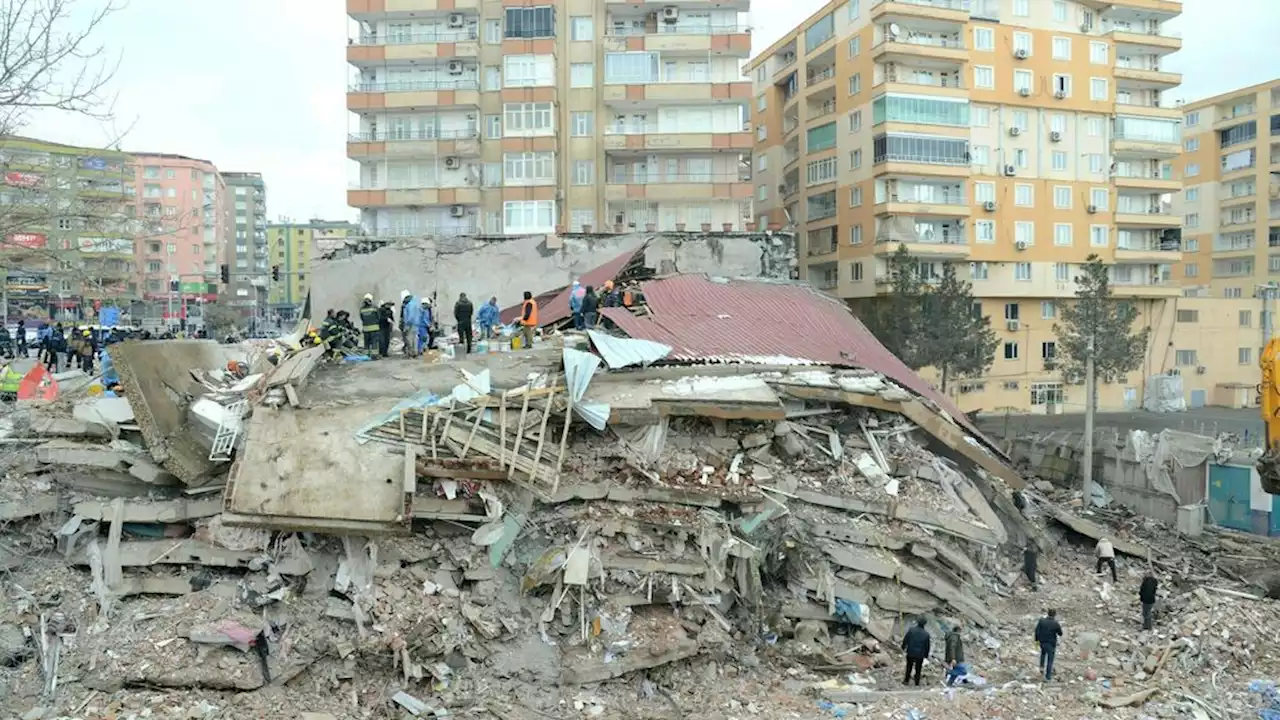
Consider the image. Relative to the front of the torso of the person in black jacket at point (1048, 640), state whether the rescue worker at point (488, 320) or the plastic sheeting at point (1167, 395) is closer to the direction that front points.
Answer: the plastic sheeting

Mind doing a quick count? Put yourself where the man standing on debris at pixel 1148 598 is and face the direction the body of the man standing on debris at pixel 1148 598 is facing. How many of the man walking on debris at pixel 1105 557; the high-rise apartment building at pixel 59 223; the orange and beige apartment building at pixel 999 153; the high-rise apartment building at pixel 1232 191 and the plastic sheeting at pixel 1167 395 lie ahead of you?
4

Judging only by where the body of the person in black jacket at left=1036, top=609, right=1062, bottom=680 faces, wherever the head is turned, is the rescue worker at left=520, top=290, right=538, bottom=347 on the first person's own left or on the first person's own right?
on the first person's own left

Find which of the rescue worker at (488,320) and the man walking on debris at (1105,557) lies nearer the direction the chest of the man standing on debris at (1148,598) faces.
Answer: the man walking on debris

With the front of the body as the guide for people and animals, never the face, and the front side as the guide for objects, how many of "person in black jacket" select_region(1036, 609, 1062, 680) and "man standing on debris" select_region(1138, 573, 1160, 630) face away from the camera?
2

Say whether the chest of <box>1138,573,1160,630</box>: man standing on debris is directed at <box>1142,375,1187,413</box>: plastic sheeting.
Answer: yes

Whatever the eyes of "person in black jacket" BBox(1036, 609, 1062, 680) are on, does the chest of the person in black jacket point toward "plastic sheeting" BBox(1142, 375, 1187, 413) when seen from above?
yes

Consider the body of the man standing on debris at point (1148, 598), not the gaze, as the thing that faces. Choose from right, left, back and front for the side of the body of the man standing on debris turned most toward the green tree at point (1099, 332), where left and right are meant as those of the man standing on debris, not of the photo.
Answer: front

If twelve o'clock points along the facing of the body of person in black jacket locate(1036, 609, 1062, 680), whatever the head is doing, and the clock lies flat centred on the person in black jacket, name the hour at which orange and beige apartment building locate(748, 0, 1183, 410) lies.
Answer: The orange and beige apartment building is roughly at 12 o'clock from the person in black jacket.

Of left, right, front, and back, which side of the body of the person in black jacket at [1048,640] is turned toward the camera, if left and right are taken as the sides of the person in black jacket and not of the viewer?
back

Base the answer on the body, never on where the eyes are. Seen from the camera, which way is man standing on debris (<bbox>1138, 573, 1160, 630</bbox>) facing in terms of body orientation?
away from the camera
